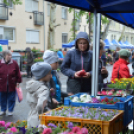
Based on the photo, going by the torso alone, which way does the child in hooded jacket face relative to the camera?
to the viewer's right

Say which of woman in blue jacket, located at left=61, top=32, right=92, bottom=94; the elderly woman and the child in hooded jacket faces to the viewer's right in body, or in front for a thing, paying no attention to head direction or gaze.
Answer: the child in hooded jacket

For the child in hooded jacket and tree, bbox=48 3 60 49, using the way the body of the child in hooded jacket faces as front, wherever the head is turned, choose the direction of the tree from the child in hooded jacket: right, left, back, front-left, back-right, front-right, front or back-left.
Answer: left

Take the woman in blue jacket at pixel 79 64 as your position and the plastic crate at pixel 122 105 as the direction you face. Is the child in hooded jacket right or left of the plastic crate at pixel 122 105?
right

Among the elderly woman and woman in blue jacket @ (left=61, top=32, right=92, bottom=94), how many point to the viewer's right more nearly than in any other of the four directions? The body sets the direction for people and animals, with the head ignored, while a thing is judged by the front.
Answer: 0

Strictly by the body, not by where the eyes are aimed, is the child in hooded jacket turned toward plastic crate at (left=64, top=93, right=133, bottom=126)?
yes

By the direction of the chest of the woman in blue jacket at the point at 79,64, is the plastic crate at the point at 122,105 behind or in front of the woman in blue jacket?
in front

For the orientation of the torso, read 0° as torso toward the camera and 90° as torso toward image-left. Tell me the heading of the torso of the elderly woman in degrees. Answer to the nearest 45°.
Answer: approximately 0°

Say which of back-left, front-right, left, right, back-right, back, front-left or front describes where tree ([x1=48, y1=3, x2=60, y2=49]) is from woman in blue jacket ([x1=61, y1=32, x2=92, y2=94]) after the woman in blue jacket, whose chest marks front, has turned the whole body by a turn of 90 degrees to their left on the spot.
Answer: left
